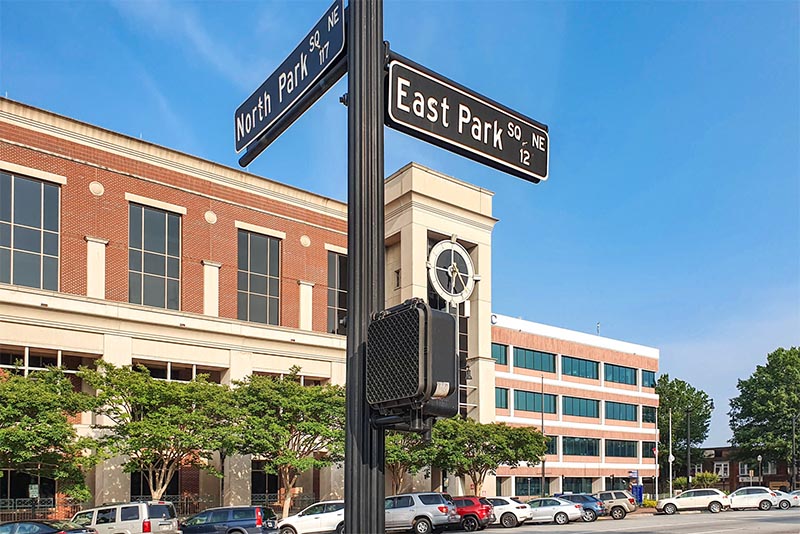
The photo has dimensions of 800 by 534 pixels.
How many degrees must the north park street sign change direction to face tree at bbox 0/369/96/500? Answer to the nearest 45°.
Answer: approximately 135° to its right

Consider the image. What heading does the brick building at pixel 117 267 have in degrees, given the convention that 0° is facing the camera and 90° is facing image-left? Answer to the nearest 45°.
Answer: approximately 315°
